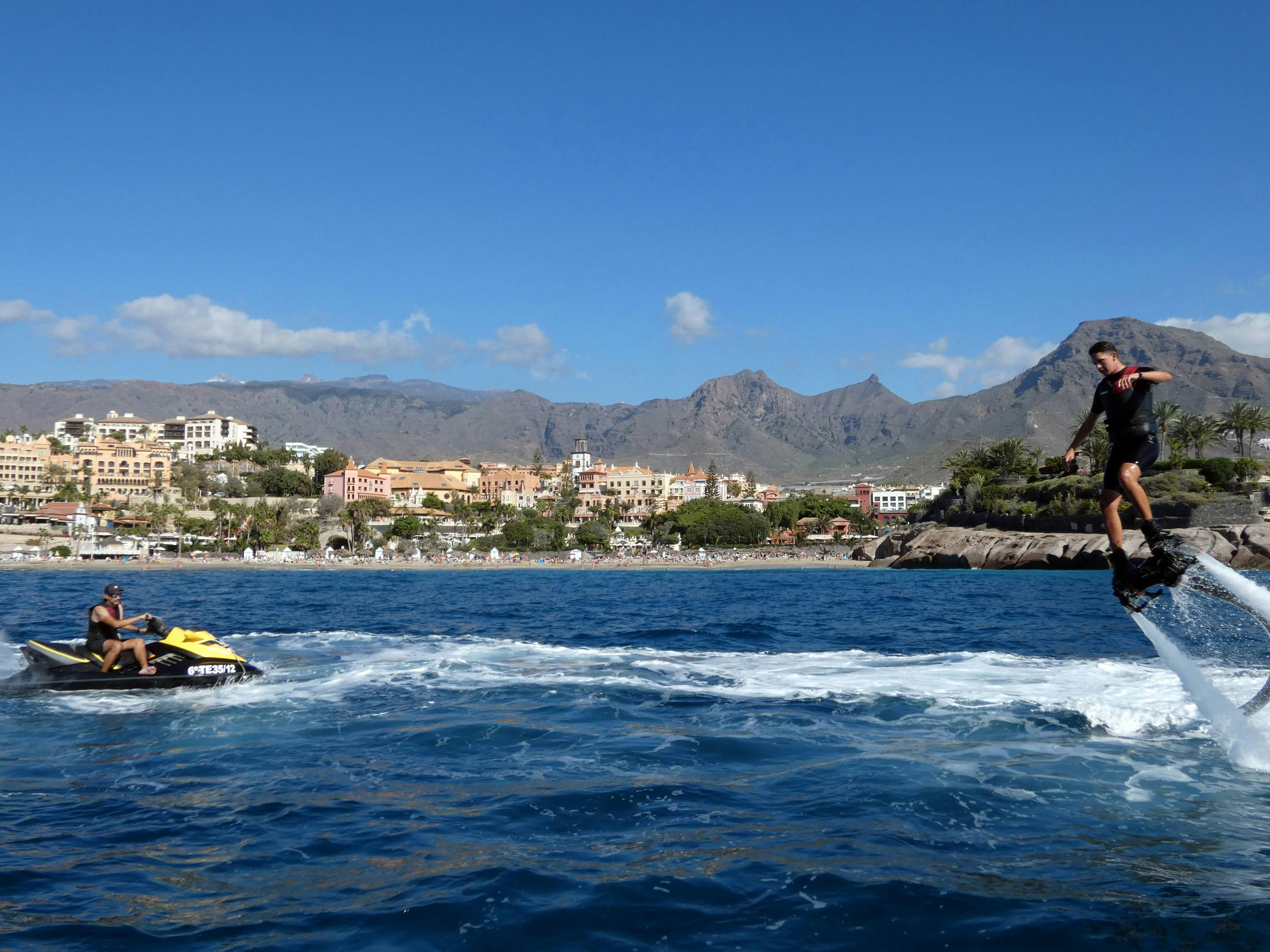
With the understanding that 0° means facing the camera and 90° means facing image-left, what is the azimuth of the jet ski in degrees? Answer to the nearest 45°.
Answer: approximately 270°

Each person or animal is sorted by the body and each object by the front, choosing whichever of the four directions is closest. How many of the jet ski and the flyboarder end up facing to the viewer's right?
1

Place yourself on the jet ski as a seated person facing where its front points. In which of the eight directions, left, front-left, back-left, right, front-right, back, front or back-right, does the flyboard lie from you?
front-right

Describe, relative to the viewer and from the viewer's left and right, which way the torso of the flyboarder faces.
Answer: facing the viewer and to the left of the viewer

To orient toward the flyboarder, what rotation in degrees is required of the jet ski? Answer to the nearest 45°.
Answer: approximately 45° to its right

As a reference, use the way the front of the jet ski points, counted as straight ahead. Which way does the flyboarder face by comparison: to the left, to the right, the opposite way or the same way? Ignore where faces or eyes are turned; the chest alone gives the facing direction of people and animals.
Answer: the opposite way
